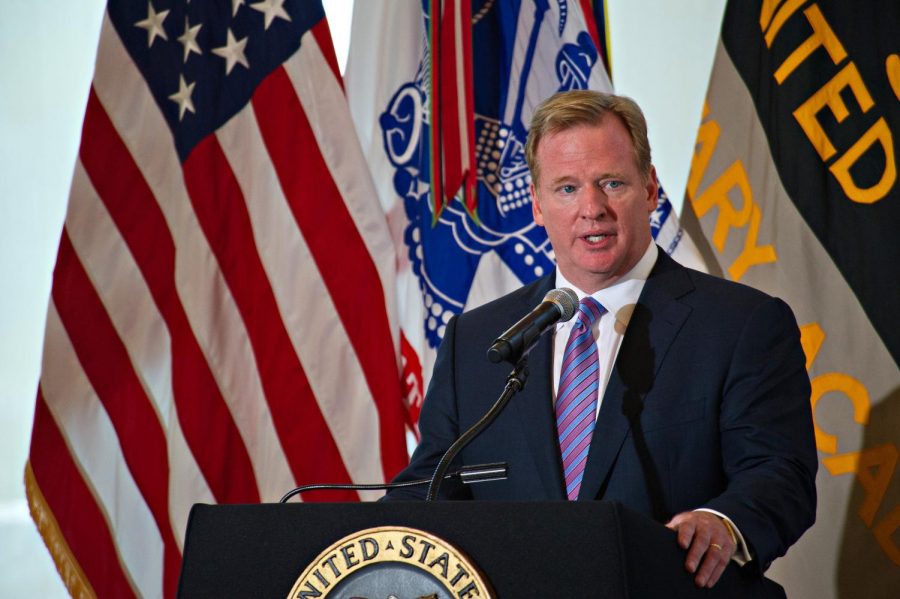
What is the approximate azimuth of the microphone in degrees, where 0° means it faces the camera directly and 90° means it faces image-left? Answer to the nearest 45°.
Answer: approximately 225°

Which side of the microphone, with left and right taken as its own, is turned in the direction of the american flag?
left

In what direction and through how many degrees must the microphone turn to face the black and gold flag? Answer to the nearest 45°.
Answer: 0° — it already faces it
